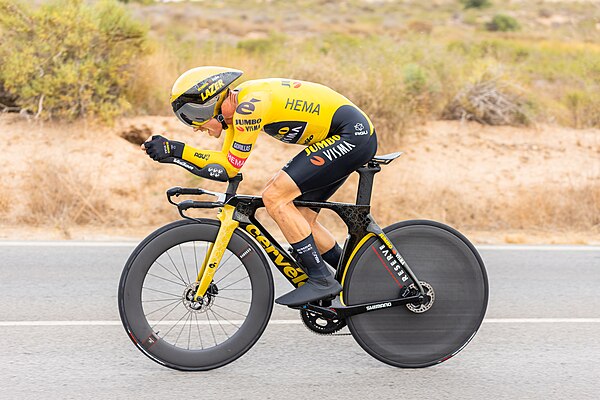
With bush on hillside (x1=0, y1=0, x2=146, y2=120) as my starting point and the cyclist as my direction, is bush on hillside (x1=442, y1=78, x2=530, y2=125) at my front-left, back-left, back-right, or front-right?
front-left

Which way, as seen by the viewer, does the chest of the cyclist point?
to the viewer's left

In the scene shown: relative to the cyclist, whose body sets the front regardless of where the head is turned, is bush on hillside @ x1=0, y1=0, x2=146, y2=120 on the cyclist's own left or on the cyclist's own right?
on the cyclist's own right

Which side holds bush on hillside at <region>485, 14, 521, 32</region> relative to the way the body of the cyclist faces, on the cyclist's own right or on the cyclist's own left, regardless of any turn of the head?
on the cyclist's own right

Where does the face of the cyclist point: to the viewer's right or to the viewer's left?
to the viewer's left

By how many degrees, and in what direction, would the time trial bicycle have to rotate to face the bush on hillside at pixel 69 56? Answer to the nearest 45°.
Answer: approximately 45° to its right

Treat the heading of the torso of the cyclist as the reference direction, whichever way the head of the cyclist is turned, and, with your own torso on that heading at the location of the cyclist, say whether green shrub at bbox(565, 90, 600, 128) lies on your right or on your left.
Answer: on your right

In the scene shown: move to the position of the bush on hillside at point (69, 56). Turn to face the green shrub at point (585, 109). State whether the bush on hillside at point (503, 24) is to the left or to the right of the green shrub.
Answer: left

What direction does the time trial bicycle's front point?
to the viewer's left

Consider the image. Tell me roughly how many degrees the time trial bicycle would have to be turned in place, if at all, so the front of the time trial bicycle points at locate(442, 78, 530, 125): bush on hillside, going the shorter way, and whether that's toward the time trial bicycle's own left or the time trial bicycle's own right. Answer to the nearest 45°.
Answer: approximately 90° to the time trial bicycle's own right

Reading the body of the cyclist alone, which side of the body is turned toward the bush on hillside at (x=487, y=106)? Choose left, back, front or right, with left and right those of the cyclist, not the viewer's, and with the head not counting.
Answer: right
